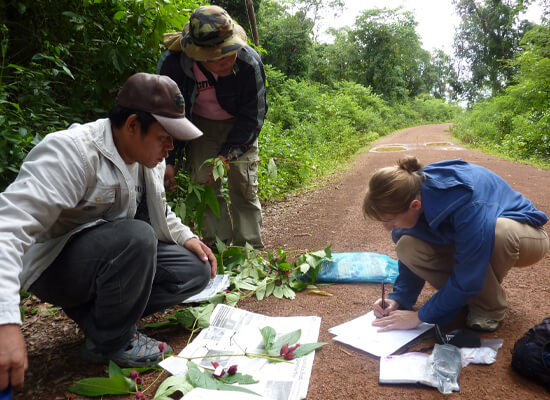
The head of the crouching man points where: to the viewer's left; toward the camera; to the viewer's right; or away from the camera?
to the viewer's right

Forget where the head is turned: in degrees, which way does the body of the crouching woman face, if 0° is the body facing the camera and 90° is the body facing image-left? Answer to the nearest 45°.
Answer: approximately 90°

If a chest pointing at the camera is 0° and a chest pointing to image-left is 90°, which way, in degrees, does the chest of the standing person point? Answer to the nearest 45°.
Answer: approximately 0°

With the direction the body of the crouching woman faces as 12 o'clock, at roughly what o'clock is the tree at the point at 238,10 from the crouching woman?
The tree is roughly at 2 o'clock from the crouching woman.

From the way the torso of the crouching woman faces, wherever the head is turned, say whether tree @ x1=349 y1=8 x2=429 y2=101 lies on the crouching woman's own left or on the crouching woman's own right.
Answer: on the crouching woman's own right

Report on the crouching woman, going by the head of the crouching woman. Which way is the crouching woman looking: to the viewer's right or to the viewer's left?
to the viewer's left

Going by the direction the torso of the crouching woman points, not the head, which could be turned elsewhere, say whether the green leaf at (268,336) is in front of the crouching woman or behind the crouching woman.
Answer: in front

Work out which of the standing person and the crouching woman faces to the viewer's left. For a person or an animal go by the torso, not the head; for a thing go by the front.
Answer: the crouching woman

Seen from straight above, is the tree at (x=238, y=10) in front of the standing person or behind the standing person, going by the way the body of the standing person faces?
behind

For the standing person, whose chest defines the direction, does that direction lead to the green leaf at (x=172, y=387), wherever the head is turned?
yes

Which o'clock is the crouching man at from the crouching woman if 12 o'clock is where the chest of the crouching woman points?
The crouching man is roughly at 11 o'clock from the crouching woman.

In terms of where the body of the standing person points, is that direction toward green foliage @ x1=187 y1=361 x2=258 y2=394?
yes

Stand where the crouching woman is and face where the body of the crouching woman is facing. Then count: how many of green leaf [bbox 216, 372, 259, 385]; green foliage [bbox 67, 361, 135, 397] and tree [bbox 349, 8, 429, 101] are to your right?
1

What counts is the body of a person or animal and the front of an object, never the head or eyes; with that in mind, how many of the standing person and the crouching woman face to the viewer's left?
1
